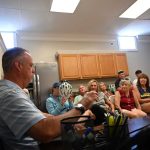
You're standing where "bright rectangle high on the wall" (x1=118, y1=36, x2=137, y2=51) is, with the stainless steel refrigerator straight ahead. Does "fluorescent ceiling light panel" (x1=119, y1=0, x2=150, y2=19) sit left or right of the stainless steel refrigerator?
left

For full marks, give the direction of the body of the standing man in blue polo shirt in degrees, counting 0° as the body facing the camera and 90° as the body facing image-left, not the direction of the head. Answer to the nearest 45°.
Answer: approximately 270°

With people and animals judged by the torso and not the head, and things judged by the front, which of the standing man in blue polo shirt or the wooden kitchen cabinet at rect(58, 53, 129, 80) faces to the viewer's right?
the standing man in blue polo shirt

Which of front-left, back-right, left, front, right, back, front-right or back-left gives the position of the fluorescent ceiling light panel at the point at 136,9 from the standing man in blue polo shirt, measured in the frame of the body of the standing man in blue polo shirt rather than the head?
front-left

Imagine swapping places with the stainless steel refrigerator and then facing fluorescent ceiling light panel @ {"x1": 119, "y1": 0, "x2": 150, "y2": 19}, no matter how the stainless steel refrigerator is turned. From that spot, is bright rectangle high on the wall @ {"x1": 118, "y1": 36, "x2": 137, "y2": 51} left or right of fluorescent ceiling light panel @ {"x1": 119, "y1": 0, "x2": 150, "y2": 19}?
left

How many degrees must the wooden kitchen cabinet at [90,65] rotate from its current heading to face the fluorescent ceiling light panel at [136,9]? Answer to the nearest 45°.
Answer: approximately 45° to its left

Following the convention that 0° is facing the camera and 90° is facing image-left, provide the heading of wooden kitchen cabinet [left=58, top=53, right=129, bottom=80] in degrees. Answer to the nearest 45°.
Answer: approximately 0°

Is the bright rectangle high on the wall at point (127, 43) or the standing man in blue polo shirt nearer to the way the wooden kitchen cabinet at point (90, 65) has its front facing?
the standing man in blue polo shirt

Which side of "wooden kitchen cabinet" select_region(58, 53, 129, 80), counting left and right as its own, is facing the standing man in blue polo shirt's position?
front

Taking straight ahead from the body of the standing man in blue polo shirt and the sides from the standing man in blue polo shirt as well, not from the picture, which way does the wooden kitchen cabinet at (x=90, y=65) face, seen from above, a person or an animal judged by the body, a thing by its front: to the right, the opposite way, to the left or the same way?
to the right

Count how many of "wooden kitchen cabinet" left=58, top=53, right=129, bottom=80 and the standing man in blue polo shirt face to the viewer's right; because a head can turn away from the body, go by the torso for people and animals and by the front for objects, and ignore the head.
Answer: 1

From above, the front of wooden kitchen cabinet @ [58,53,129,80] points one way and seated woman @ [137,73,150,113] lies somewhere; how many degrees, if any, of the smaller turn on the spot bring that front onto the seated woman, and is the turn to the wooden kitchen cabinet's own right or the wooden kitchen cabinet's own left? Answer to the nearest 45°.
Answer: approximately 45° to the wooden kitchen cabinet's own left
